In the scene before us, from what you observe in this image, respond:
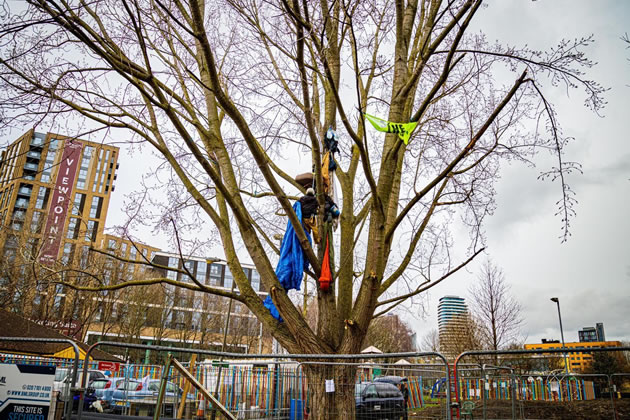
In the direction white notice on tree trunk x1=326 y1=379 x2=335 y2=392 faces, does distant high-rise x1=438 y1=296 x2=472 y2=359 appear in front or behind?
behind

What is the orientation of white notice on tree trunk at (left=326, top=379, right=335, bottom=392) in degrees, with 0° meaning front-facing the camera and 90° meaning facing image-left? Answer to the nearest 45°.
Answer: approximately 0°

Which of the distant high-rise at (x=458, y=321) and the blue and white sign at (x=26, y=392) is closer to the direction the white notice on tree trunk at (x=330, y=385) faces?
the blue and white sign

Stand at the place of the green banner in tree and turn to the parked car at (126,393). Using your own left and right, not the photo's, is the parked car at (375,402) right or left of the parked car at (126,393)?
right

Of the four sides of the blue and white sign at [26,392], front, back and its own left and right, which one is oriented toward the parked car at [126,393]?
back

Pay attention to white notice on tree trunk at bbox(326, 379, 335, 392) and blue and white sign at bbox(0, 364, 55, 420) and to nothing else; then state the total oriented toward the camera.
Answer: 2

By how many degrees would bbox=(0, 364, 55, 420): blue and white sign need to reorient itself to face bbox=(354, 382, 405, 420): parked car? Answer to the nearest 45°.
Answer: approximately 90° to its left
